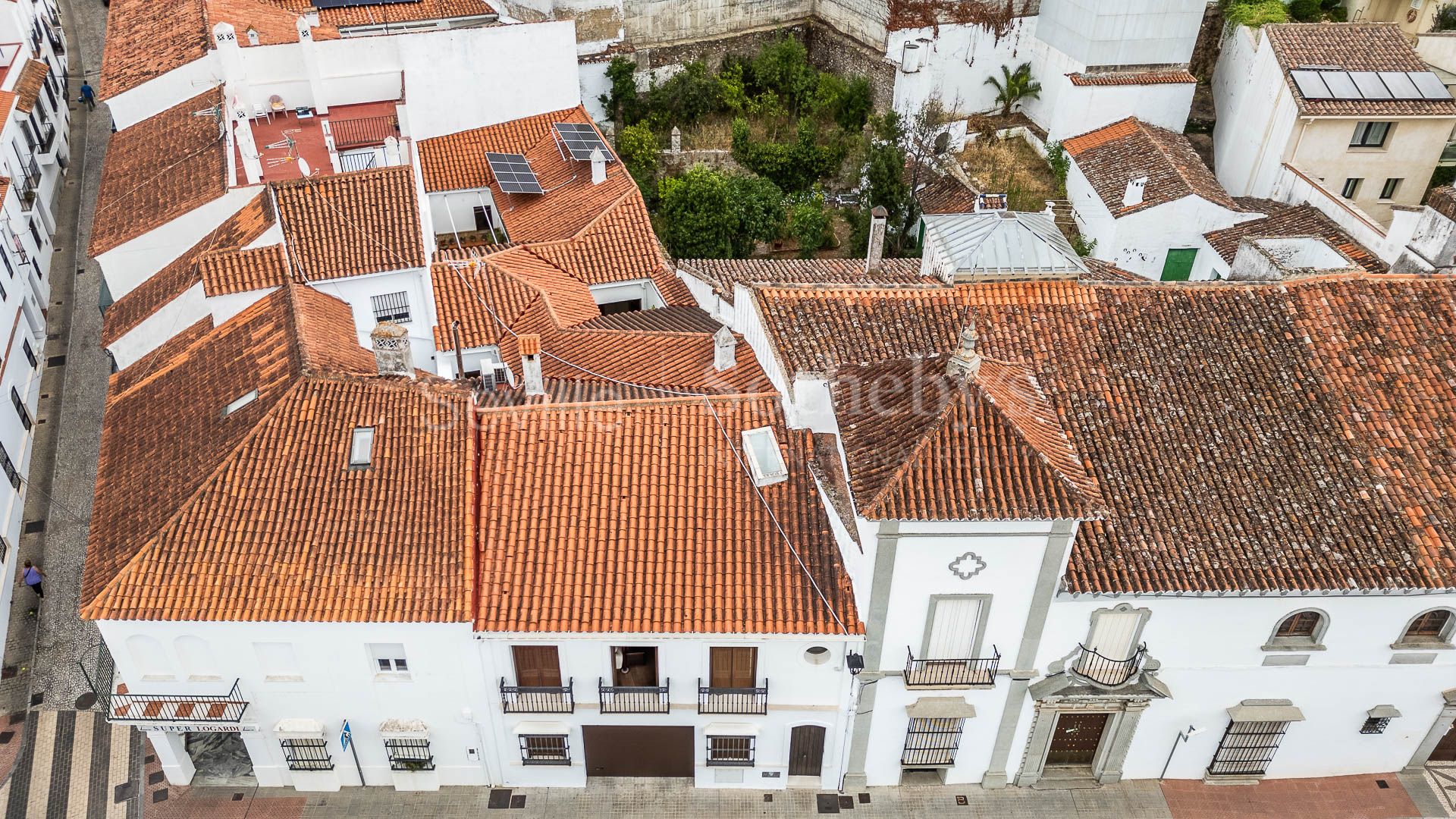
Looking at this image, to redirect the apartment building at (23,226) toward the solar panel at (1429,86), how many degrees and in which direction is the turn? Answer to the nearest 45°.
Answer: approximately 45° to its right

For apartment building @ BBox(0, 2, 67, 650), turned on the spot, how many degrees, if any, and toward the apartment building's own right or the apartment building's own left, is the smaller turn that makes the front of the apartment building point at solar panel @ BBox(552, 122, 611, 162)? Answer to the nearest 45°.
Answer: approximately 45° to the apartment building's own right

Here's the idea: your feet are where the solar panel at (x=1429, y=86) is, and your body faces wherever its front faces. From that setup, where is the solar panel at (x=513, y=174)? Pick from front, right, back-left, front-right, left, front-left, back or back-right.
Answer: front-right

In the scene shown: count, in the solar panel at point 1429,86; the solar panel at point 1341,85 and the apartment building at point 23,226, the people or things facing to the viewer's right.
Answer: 1

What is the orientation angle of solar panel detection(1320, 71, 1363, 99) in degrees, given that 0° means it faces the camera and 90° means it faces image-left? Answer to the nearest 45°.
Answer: approximately 0°

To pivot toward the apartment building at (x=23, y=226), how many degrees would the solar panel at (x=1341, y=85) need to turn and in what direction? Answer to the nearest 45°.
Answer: approximately 45° to its right

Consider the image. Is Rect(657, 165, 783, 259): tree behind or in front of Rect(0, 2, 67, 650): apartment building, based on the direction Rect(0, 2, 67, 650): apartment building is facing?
in front

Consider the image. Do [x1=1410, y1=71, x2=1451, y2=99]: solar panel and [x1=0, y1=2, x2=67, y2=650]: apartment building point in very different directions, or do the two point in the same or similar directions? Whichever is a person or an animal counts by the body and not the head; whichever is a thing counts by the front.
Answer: very different directions

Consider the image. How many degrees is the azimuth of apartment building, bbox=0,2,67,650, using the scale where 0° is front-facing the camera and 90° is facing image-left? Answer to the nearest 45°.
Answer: approximately 270°
